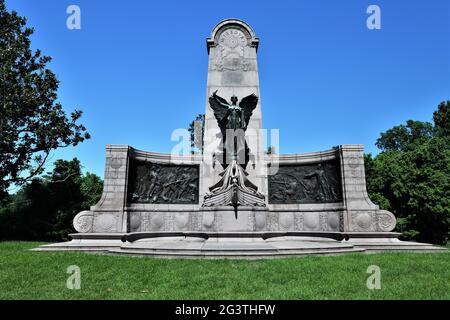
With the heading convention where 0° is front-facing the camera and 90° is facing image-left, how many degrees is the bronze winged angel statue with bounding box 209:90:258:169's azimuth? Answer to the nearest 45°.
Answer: approximately 0°

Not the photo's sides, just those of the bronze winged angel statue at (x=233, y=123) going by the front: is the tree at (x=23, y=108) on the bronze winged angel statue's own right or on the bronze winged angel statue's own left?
on the bronze winged angel statue's own right

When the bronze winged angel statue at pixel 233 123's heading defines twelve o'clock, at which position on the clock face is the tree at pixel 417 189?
The tree is roughly at 8 o'clock from the bronze winged angel statue.

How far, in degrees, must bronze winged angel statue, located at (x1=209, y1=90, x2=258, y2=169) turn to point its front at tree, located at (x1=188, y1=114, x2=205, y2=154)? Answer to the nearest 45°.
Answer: approximately 180°
